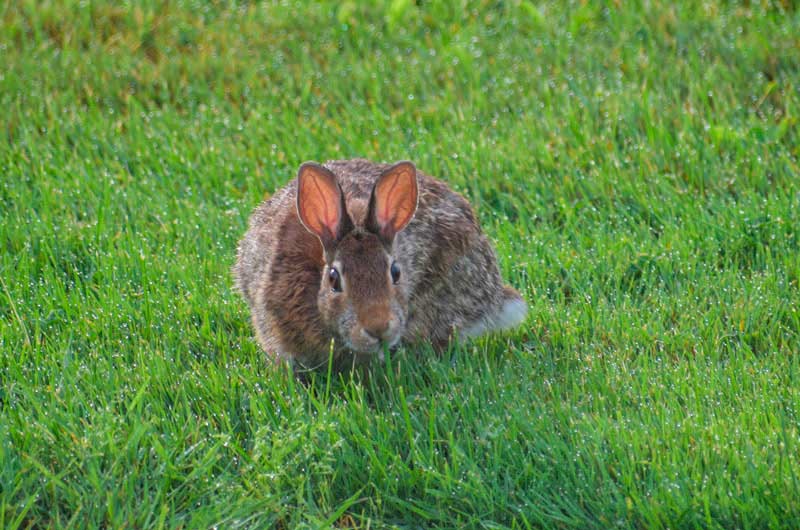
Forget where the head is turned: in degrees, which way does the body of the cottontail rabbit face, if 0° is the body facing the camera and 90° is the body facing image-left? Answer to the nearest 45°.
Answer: approximately 45°
